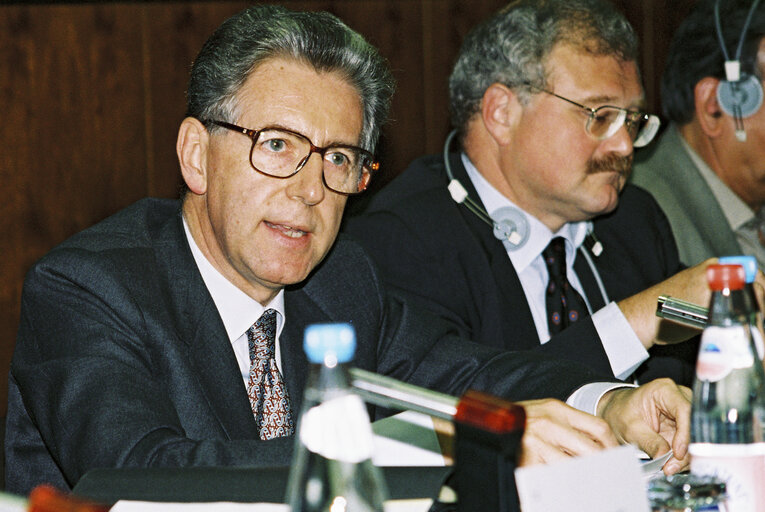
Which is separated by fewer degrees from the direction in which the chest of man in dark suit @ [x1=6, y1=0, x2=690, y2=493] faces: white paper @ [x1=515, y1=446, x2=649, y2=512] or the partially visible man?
the white paper

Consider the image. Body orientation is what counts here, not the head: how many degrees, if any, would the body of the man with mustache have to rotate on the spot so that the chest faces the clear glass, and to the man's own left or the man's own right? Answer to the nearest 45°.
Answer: approximately 45° to the man's own right

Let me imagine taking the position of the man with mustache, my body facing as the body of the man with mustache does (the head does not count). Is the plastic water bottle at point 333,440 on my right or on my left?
on my right

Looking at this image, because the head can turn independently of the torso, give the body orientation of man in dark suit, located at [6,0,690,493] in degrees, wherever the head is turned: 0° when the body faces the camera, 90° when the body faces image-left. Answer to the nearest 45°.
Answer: approximately 315°

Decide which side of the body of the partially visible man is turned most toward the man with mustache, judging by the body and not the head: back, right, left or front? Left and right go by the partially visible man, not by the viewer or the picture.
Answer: right

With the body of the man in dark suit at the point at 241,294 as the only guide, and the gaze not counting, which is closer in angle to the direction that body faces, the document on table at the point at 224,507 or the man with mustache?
the document on table

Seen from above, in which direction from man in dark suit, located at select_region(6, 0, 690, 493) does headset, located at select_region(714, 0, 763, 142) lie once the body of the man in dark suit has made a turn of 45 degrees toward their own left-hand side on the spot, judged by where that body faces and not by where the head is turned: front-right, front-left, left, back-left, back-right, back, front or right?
front-left

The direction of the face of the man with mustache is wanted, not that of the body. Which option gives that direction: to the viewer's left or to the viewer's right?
to the viewer's right

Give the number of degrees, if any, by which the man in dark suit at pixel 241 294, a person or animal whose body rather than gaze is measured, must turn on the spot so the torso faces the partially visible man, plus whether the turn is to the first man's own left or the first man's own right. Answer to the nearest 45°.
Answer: approximately 90° to the first man's own left

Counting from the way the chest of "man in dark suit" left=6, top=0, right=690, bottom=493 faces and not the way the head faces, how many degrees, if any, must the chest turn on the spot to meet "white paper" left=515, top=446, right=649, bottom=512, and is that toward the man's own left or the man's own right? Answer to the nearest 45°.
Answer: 0° — they already face it
